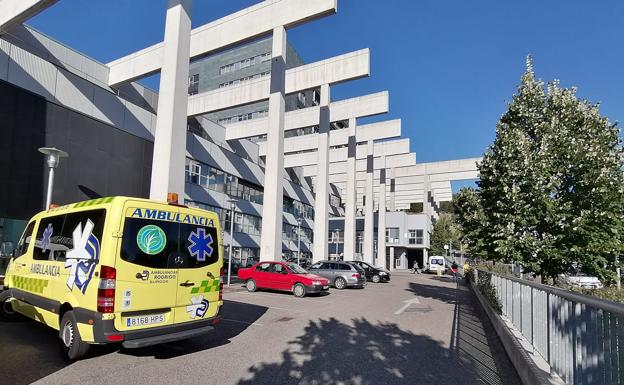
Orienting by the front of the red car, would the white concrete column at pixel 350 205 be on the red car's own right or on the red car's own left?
on the red car's own left

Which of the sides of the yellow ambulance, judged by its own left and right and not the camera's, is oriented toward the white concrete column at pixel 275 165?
right

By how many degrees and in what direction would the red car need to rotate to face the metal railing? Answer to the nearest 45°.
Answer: approximately 45° to its right

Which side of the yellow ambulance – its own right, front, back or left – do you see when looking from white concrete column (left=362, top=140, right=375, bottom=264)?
right

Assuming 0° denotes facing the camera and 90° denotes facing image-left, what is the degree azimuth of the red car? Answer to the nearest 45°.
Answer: approximately 315°

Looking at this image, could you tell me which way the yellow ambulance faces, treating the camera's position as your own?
facing away from the viewer and to the left of the viewer

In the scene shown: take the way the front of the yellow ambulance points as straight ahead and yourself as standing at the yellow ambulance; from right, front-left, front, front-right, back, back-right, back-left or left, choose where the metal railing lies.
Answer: back

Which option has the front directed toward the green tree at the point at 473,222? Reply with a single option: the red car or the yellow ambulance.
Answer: the red car
